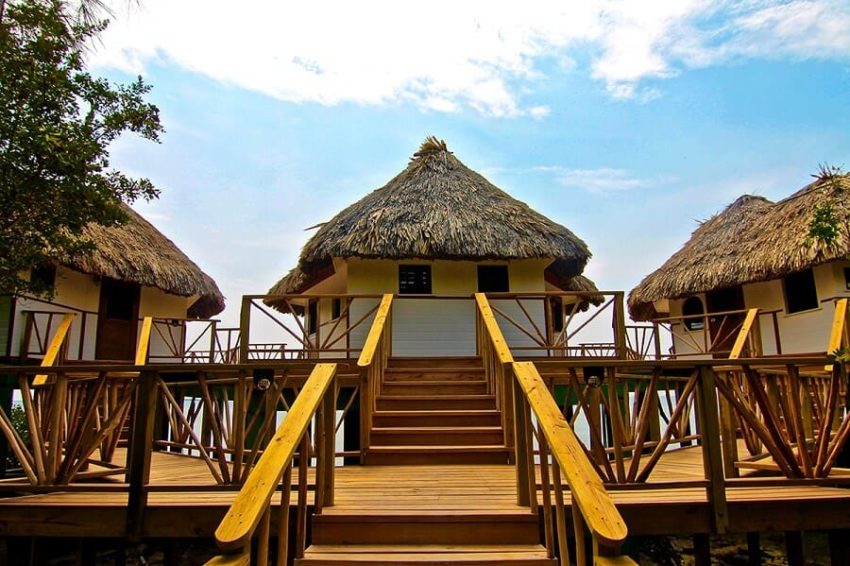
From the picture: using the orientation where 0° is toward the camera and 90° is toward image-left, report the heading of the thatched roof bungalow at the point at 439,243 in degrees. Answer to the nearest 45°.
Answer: approximately 0°

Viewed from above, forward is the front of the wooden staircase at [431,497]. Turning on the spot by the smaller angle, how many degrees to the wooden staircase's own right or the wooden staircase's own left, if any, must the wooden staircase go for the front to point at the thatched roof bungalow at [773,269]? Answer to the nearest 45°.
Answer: approximately 135° to the wooden staircase's own left

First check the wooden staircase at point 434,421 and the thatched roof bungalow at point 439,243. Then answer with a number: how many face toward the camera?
2

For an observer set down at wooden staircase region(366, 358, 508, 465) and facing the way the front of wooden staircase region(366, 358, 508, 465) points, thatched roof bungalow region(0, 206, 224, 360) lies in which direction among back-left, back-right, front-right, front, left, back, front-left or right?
back-right

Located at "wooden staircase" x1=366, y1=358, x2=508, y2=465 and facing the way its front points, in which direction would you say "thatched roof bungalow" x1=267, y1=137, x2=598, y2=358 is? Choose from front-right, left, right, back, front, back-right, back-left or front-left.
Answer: back

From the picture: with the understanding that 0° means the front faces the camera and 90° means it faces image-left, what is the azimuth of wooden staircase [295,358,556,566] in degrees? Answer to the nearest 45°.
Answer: approximately 0°

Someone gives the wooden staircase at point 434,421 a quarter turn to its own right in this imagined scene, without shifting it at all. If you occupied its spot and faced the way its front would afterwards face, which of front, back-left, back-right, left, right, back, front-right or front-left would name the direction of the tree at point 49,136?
front
